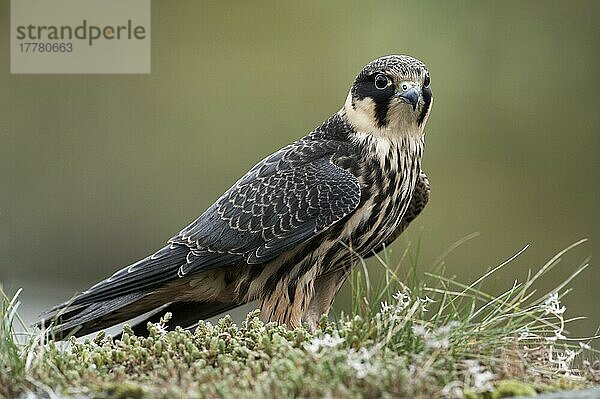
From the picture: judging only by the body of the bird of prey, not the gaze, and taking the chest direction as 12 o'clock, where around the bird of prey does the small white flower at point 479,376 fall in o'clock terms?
The small white flower is roughly at 1 o'clock from the bird of prey.

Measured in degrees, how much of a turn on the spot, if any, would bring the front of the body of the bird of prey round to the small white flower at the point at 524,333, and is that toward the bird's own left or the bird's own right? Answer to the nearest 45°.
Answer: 0° — it already faces it

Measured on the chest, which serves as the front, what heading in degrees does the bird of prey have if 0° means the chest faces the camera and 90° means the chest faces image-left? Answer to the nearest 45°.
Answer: approximately 315°

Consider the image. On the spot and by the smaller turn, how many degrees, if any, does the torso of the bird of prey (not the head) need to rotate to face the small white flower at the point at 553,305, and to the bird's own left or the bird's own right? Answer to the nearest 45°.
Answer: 0° — it already faces it

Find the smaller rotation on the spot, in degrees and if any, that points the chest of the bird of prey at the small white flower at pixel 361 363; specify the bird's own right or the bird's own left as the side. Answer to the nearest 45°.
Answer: approximately 45° to the bird's own right
